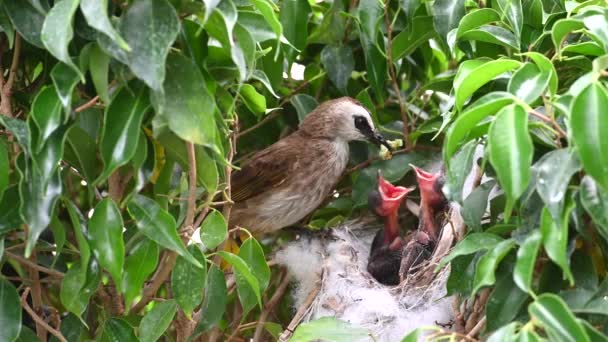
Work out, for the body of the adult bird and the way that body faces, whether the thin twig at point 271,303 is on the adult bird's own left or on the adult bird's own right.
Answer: on the adult bird's own right

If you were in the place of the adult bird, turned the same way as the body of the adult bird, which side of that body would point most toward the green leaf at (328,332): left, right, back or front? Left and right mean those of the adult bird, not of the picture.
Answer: right

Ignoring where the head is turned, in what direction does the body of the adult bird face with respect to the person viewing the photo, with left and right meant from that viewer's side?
facing to the right of the viewer
